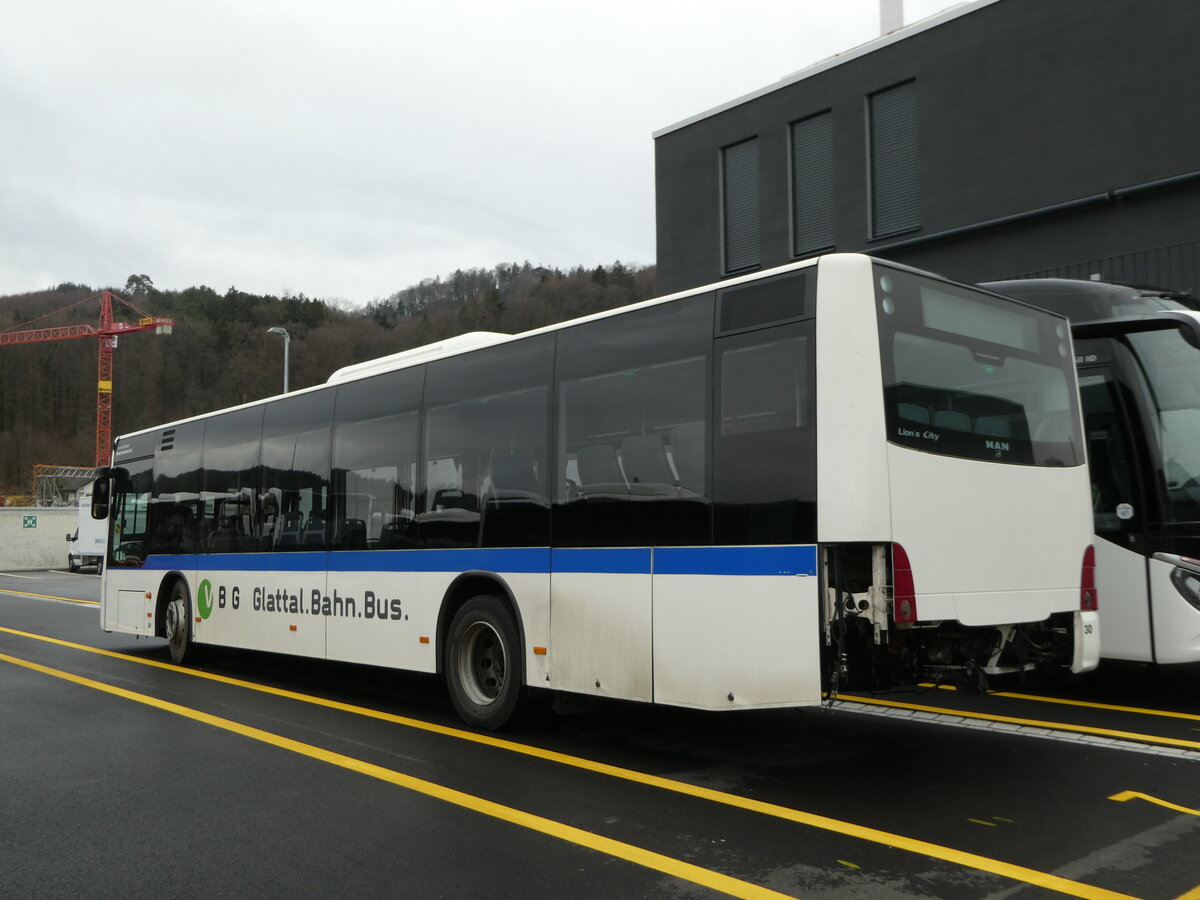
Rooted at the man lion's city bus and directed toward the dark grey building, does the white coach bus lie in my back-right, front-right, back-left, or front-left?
front-right

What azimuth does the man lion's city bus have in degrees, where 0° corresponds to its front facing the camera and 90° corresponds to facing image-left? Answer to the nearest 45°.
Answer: approximately 135°

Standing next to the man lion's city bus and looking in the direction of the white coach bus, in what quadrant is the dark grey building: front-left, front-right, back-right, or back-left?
front-left

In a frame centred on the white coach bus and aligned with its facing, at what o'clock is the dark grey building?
The dark grey building is roughly at 7 o'clock from the white coach bus.

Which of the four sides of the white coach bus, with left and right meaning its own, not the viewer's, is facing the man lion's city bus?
right

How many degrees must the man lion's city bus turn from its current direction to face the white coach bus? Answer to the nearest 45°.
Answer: approximately 90° to its right

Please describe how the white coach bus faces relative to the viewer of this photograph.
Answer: facing the viewer and to the right of the viewer

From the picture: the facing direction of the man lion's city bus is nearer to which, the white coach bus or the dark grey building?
the dark grey building

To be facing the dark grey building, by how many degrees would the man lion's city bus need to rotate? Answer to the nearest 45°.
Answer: approximately 90° to its right

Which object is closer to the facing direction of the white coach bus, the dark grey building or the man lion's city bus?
the man lion's city bus
